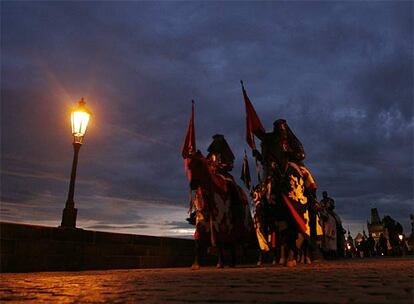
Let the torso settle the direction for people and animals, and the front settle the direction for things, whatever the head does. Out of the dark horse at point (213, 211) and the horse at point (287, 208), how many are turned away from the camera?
0

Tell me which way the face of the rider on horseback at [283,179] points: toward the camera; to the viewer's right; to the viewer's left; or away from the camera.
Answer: toward the camera

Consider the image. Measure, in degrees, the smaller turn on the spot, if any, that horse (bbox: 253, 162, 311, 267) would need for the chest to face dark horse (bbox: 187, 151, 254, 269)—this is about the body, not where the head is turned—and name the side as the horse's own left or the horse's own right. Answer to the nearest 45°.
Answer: approximately 45° to the horse's own right

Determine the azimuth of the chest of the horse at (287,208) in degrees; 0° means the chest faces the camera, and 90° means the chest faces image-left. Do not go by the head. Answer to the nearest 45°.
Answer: approximately 45°

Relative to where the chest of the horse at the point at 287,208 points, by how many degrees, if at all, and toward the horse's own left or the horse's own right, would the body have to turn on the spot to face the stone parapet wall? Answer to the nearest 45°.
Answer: approximately 45° to the horse's own right

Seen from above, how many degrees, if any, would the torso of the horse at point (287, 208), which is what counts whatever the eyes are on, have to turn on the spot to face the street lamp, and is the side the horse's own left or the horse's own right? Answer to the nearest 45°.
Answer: approximately 45° to the horse's own right

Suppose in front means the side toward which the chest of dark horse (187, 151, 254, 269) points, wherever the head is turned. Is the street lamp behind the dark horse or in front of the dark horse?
in front

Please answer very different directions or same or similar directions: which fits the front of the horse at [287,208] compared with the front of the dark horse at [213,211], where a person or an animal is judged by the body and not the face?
same or similar directions

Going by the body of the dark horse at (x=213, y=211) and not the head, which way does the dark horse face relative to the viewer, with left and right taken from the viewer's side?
facing the viewer and to the left of the viewer
